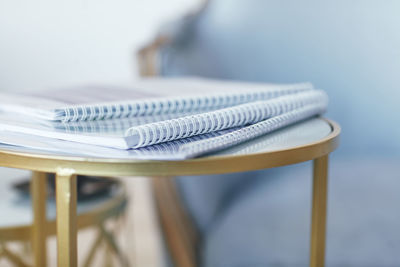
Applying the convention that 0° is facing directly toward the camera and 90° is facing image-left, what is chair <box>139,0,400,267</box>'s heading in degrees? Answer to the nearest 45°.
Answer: approximately 45°

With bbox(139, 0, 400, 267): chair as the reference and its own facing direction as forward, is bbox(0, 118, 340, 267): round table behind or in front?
in front

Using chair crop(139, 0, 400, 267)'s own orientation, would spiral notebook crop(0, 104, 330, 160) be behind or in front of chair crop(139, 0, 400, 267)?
in front
